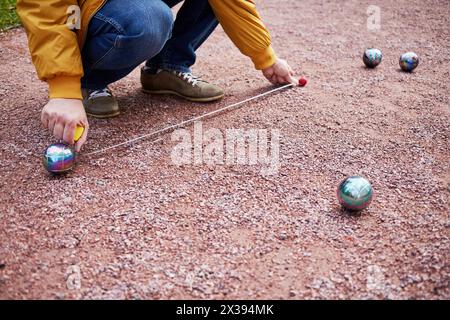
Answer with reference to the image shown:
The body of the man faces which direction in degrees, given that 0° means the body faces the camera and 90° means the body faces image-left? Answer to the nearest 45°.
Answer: approximately 315°

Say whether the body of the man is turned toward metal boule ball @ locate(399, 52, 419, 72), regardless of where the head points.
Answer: no

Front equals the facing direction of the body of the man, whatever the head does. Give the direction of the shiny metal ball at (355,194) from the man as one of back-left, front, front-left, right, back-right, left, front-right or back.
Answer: front

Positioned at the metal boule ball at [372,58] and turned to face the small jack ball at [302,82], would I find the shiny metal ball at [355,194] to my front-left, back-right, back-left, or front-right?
front-left

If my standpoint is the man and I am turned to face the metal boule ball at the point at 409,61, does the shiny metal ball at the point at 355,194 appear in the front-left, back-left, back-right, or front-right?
front-right
